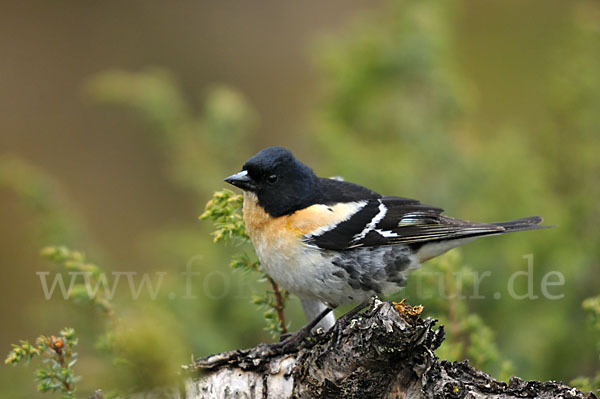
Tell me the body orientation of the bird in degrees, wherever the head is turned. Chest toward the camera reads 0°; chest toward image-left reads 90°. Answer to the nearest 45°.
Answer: approximately 90°
